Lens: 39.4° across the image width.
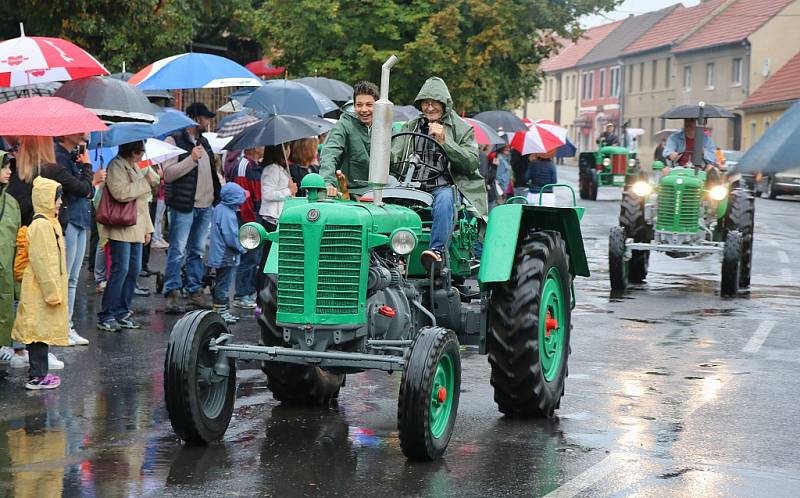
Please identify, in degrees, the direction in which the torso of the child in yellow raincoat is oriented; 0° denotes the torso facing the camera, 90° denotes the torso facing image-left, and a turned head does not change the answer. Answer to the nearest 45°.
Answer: approximately 270°

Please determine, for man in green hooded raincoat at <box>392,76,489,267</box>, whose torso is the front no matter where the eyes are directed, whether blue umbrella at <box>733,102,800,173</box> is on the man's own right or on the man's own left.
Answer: on the man's own left

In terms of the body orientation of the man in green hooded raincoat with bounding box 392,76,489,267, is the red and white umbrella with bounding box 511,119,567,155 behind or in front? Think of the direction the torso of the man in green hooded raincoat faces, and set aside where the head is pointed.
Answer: behind

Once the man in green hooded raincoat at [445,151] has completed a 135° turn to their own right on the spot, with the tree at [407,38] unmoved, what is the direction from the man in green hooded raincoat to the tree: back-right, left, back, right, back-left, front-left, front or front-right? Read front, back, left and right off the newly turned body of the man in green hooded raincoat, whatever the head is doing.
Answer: front

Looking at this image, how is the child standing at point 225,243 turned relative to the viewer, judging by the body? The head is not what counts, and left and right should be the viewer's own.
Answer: facing to the right of the viewer

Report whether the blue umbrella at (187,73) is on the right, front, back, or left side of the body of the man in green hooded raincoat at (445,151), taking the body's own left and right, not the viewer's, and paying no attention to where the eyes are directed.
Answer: right

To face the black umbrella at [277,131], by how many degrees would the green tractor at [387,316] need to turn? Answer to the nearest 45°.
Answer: approximately 135° to its right
